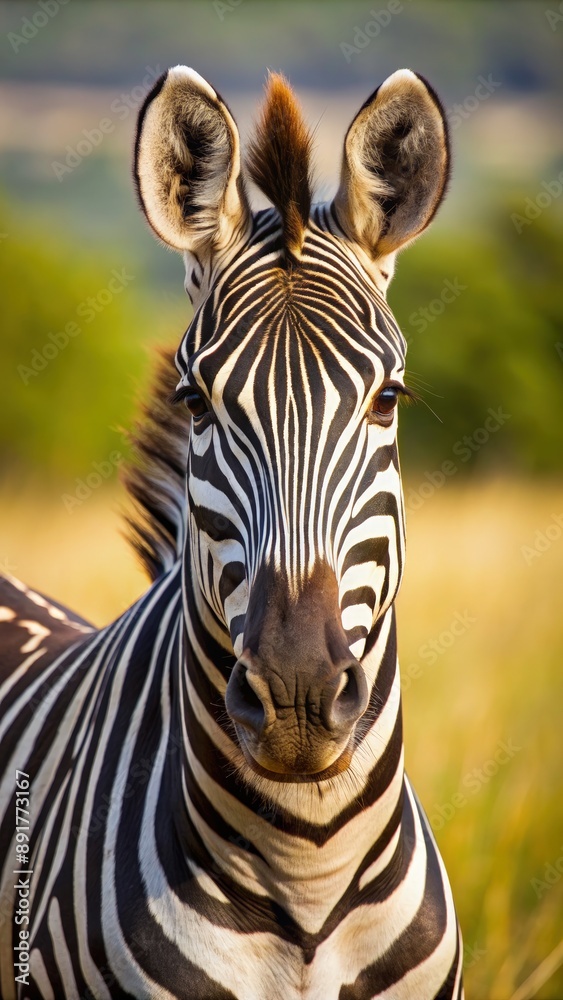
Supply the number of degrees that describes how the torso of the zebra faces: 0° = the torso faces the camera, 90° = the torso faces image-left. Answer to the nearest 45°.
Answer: approximately 315°
